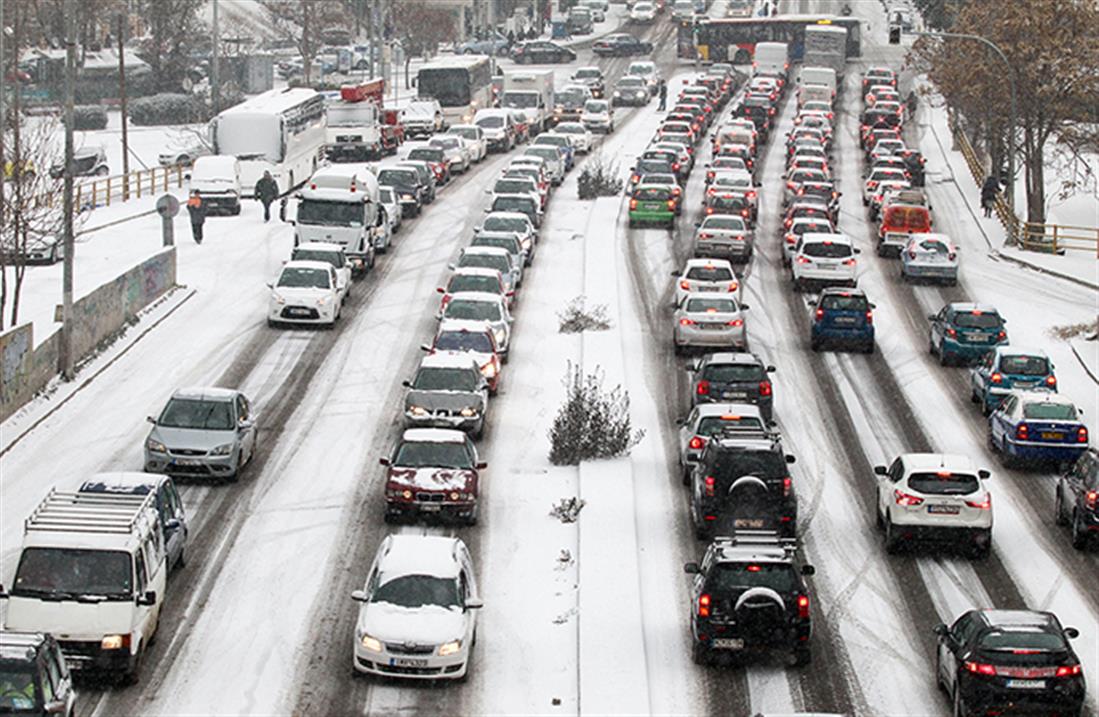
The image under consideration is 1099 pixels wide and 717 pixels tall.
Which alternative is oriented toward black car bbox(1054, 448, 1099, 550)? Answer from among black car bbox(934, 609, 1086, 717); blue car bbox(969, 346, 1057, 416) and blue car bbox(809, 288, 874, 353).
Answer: black car bbox(934, 609, 1086, 717)

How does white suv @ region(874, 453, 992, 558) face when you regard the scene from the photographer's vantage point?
facing away from the viewer

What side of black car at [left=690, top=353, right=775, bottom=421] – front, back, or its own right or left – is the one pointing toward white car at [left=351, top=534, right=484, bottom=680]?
back

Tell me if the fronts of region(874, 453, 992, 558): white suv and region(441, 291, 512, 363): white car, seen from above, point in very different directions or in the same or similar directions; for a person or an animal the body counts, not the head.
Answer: very different directions

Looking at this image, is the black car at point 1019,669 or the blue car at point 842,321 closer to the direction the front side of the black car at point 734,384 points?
the blue car

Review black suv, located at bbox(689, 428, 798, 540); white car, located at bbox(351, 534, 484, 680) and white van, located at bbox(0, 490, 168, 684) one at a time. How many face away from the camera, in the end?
1

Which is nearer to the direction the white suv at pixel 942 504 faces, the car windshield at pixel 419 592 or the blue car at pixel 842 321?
the blue car

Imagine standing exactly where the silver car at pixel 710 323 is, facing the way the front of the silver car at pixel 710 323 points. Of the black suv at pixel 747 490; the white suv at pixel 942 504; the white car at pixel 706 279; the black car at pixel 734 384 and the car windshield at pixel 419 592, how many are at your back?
4

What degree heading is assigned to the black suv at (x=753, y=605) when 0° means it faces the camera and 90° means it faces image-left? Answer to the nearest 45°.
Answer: approximately 180°

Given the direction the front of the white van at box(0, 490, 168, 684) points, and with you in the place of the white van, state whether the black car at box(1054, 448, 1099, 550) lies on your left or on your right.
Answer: on your left

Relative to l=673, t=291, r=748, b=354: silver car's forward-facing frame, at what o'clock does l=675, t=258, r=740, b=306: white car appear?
The white car is roughly at 12 o'clock from the silver car.

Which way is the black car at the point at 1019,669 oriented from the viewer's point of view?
away from the camera

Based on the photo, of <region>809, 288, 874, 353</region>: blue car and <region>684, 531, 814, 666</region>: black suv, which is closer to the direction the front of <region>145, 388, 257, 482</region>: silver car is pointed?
the black suv

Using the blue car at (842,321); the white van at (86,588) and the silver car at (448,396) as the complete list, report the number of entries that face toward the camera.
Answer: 2

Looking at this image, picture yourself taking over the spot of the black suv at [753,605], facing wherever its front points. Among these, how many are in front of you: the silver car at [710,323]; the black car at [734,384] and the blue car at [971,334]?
3

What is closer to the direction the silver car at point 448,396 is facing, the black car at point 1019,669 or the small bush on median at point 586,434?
the black car

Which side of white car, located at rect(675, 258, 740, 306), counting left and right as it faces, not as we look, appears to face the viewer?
back

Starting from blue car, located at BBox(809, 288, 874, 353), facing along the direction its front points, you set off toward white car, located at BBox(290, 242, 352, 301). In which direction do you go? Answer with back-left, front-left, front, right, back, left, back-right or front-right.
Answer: left
